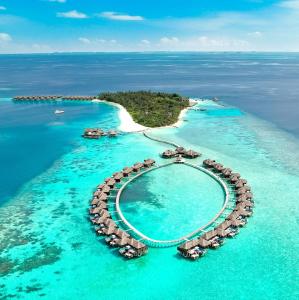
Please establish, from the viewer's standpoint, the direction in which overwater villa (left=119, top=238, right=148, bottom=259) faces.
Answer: facing the viewer and to the left of the viewer

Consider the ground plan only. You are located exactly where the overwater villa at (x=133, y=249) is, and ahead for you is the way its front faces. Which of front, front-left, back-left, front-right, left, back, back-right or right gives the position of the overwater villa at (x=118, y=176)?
back-right

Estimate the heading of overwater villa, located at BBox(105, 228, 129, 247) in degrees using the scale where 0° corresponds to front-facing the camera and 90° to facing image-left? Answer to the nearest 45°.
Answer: approximately 45°

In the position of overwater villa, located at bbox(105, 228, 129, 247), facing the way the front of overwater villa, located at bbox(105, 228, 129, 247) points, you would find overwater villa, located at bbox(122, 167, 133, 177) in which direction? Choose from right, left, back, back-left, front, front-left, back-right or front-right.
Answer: back-right

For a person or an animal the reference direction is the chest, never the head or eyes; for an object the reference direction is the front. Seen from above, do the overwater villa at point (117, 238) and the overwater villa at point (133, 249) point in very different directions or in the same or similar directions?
same or similar directions

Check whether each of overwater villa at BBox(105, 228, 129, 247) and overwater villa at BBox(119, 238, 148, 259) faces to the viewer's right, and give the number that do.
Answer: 0

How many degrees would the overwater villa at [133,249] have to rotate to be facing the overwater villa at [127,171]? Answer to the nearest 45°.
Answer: approximately 135° to its right

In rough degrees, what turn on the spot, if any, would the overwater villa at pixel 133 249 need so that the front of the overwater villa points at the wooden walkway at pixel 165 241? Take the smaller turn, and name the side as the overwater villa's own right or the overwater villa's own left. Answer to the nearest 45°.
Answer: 0° — it already faces it
